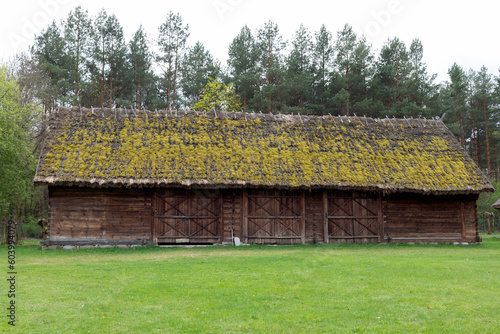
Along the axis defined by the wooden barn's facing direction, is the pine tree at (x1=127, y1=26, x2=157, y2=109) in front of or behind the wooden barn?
behind

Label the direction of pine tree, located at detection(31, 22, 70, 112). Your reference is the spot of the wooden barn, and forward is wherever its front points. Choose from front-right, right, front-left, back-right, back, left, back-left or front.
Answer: back-right

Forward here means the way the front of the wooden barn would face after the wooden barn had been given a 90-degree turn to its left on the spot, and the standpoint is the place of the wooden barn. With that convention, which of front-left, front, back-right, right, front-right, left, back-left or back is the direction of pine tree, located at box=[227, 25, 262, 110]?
left

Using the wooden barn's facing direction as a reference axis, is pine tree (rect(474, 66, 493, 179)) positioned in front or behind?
behind

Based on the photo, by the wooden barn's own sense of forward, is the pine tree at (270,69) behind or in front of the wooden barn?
behind

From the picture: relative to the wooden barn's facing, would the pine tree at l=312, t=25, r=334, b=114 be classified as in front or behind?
behind

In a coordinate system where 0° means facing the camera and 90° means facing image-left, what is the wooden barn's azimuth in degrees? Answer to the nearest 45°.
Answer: approximately 0°

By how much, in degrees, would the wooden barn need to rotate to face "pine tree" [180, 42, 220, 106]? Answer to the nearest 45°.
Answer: approximately 180°

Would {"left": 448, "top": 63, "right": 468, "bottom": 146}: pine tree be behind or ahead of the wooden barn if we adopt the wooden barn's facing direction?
behind

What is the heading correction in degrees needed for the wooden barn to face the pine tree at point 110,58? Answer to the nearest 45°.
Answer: approximately 135° to its right

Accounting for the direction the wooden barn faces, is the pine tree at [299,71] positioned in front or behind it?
behind
